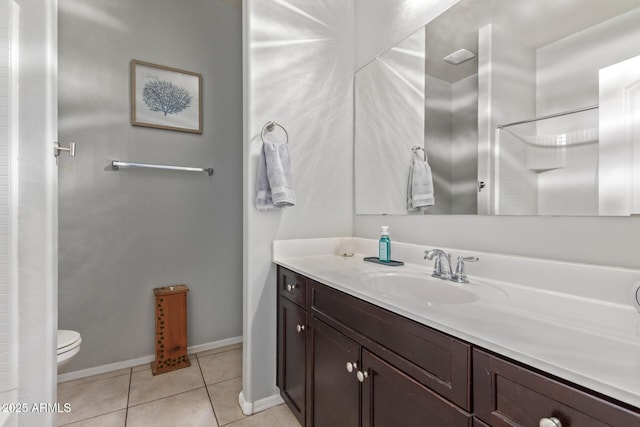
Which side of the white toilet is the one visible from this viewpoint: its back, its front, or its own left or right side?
right

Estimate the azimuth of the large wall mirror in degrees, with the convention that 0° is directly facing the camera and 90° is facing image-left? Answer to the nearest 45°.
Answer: approximately 45°

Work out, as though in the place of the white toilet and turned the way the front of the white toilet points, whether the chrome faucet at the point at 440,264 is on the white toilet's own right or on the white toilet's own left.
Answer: on the white toilet's own right

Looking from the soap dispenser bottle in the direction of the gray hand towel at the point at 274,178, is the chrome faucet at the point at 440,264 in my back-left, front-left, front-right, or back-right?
back-left

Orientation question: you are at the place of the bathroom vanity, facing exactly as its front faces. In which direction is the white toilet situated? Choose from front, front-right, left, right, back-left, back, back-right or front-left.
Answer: front-right

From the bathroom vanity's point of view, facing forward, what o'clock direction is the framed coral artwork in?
The framed coral artwork is roughly at 2 o'clock from the bathroom vanity.

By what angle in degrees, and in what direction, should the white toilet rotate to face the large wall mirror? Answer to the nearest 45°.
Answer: approximately 45° to its right
